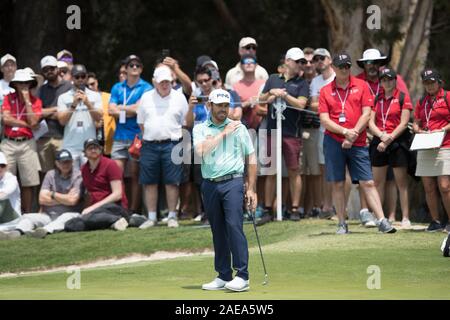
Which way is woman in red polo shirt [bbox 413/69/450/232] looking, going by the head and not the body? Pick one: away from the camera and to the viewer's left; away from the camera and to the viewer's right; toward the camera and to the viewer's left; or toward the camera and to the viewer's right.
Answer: toward the camera and to the viewer's left

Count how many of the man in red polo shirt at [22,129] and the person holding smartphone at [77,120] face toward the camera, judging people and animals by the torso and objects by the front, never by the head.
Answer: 2

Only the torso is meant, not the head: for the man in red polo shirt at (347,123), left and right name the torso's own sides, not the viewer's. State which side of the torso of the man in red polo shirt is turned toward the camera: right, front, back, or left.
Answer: front

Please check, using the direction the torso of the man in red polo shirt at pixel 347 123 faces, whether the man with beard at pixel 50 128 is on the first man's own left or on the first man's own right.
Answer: on the first man's own right

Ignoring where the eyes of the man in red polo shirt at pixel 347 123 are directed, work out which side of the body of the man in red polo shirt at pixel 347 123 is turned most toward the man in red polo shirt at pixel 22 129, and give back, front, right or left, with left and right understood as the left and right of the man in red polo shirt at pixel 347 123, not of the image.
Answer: right

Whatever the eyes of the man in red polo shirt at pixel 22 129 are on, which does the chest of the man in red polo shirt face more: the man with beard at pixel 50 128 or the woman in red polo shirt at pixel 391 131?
the woman in red polo shirt

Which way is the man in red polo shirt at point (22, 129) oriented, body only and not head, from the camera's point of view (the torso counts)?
toward the camera

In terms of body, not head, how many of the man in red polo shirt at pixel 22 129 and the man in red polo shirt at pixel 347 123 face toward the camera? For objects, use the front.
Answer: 2

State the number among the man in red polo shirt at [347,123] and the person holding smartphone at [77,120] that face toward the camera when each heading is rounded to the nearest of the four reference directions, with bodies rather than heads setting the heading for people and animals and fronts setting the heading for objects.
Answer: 2
